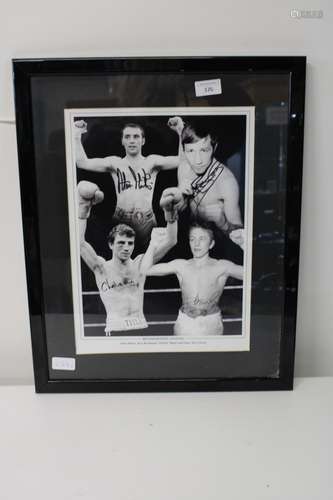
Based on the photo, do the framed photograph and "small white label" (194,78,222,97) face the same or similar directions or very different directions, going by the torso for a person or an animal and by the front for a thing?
same or similar directions

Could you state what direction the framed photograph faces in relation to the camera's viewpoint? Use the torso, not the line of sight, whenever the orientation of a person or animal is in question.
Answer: facing the viewer

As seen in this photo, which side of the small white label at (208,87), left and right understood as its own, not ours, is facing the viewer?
front
